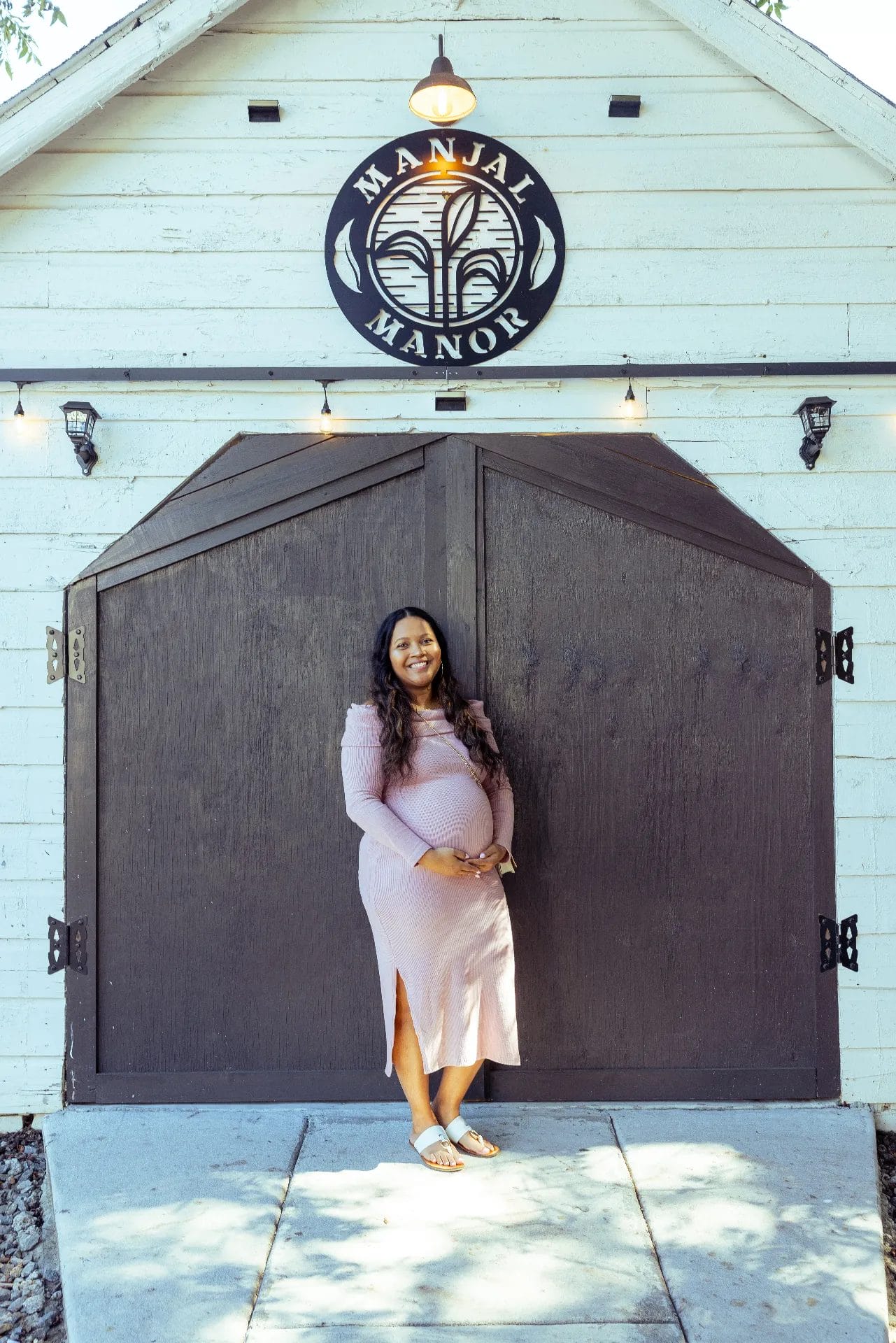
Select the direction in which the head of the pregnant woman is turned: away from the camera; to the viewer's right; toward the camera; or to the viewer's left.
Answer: toward the camera

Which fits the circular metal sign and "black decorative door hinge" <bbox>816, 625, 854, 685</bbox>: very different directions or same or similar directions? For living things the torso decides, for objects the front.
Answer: same or similar directions

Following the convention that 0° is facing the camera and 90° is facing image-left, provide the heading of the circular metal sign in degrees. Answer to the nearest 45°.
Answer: approximately 0°

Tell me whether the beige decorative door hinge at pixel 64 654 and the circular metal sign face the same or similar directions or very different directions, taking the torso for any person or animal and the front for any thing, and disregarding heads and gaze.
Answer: same or similar directions

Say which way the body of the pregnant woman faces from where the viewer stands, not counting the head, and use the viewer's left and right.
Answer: facing the viewer and to the right of the viewer

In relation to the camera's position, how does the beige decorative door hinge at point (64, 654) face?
facing the viewer

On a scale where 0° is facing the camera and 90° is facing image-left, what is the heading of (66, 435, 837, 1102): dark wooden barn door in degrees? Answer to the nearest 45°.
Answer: approximately 0°
